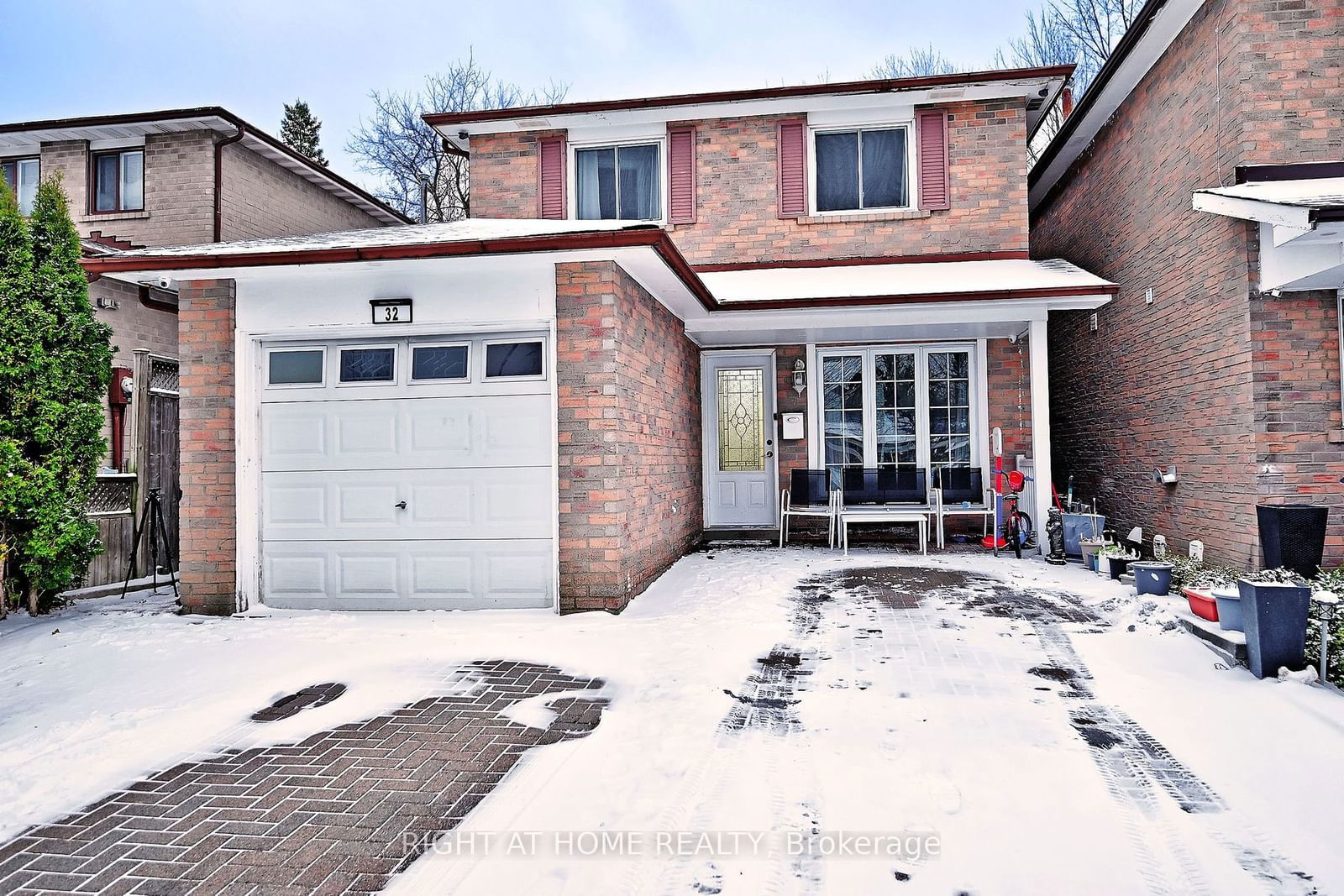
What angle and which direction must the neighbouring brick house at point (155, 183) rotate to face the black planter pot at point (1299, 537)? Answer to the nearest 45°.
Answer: approximately 45° to its left

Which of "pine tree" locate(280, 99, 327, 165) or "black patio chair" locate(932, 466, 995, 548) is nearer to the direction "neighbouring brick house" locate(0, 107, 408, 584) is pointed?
the black patio chair

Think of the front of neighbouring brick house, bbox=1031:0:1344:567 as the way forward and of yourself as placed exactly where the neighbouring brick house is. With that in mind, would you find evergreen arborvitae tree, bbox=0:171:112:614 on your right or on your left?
on your right

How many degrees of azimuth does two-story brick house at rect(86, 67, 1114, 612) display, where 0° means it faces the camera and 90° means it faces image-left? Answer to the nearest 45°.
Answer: approximately 0°

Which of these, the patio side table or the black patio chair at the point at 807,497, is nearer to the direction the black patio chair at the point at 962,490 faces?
the patio side table

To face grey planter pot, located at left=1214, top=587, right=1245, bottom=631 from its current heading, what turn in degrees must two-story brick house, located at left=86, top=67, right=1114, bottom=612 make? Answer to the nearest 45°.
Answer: approximately 45° to its left

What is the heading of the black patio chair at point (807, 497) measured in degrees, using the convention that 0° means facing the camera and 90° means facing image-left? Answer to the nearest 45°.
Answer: approximately 0°
